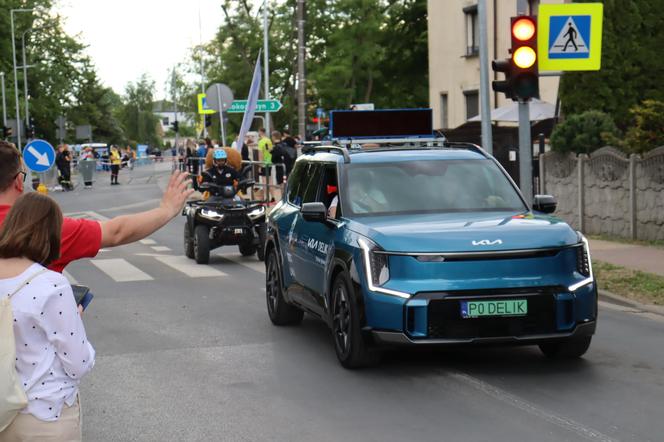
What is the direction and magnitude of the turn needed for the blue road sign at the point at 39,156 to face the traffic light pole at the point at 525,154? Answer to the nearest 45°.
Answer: approximately 45° to its left

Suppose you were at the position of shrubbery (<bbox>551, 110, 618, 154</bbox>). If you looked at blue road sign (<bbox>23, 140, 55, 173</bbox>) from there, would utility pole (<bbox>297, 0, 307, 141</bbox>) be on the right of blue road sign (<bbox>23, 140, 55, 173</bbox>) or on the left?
right

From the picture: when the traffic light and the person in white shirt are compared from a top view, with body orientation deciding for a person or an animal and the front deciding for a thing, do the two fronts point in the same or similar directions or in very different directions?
very different directions

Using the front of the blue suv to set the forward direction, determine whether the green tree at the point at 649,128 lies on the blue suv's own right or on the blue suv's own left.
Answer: on the blue suv's own left

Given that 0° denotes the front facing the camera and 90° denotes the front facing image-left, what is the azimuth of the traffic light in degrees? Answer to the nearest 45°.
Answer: approximately 0°

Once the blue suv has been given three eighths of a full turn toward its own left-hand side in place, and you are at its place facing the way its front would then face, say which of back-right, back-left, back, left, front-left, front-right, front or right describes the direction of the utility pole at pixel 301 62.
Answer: front

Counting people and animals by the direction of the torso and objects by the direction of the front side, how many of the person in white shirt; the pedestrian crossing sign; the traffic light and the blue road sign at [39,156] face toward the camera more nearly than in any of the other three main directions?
3

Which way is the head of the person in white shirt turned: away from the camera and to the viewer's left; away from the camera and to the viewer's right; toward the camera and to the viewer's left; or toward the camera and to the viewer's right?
away from the camera and to the viewer's right

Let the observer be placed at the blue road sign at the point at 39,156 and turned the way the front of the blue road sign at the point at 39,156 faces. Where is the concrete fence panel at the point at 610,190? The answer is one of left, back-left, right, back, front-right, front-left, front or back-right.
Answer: front-left

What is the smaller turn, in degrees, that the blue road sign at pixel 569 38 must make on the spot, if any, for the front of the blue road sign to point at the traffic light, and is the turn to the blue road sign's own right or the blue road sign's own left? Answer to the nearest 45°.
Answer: approximately 45° to the blue road sign's own right
